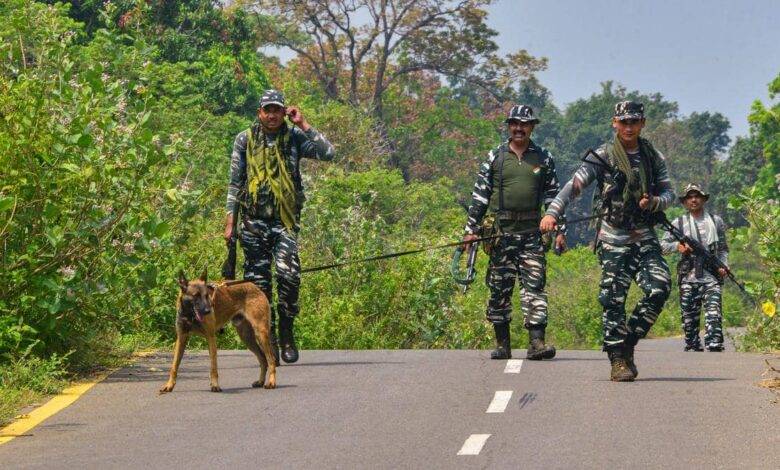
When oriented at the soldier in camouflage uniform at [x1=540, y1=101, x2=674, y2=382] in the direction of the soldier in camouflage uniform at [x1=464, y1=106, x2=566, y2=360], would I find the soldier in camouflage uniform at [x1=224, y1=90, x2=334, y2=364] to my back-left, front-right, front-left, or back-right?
front-left

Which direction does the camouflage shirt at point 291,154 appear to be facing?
toward the camera

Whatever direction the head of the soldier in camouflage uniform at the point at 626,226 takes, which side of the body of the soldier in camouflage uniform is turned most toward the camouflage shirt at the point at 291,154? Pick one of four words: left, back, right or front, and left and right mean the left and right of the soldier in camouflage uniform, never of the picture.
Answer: right

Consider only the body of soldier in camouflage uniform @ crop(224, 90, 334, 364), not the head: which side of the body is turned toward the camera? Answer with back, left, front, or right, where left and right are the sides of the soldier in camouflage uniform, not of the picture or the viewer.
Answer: front

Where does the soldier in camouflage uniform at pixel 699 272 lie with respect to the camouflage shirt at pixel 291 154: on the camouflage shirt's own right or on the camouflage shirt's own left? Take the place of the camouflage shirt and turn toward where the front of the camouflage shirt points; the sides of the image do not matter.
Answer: on the camouflage shirt's own left

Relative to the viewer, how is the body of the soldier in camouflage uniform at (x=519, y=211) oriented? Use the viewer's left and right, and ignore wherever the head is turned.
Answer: facing the viewer

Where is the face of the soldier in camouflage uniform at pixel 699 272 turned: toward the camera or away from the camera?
toward the camera

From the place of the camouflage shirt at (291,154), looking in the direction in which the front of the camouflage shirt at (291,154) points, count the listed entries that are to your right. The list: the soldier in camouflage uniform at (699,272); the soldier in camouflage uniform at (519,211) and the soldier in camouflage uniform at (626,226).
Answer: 0

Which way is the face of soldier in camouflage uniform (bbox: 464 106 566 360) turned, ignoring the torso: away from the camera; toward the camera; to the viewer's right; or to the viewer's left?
toward the camera

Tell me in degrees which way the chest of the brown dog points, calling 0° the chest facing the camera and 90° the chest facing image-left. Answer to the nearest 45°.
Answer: approximately 45°

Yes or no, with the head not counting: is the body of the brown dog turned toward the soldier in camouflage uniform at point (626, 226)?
no

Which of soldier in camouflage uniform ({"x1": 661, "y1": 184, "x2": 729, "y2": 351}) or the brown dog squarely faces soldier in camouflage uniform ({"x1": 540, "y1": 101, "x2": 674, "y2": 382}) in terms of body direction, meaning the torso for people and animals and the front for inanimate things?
soldier in camouflage uniform ({"x1": 661, "y1": 184, "x2": 729, "y2": 351})

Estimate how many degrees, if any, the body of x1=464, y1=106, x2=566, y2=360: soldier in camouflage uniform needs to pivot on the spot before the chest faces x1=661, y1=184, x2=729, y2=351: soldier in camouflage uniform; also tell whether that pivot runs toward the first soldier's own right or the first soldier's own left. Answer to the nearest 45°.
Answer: approximately 135° to the first soldier's own left

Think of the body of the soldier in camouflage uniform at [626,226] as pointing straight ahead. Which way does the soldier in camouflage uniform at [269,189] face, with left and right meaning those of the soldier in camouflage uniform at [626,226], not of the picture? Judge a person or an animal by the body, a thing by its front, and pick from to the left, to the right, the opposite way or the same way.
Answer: the same way
